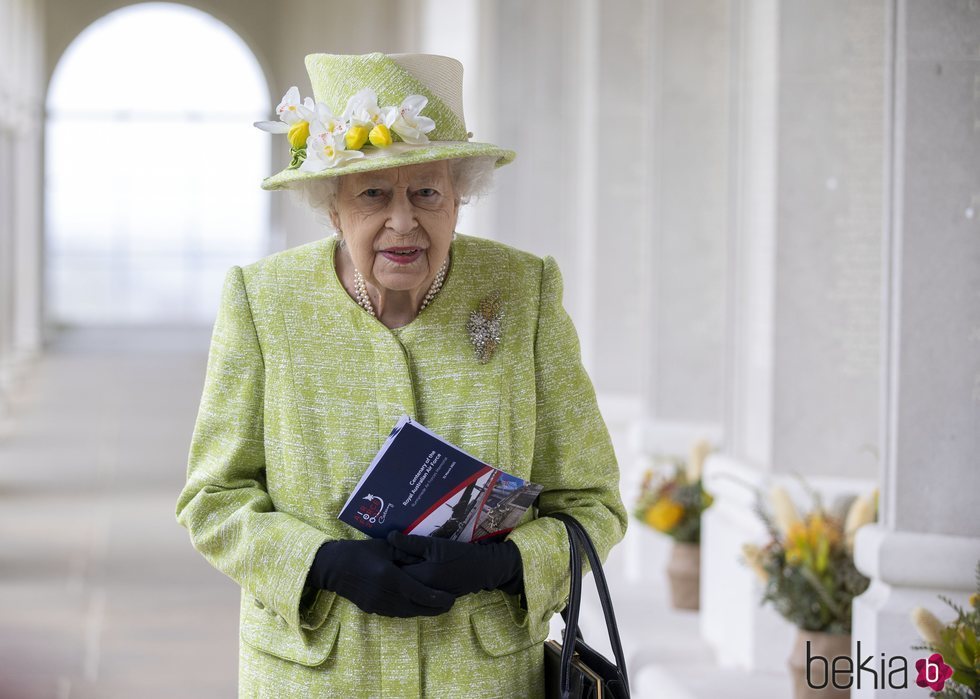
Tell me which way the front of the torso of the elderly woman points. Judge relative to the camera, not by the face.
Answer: toward the camera

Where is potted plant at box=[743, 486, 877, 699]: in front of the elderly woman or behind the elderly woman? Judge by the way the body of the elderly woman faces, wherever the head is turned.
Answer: behind

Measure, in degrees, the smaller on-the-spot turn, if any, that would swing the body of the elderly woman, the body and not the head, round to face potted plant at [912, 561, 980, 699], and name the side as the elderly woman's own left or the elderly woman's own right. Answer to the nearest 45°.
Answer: approximately 135° to the elderly woman's own left

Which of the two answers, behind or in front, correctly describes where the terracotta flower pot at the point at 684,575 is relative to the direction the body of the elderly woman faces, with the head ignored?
behind
